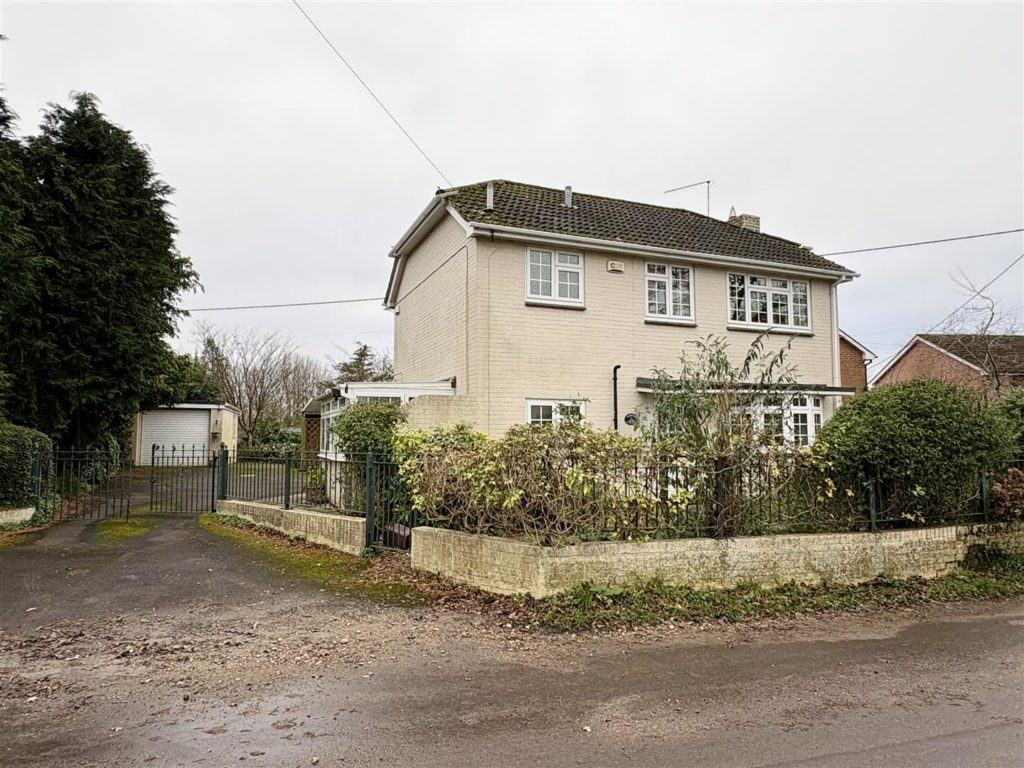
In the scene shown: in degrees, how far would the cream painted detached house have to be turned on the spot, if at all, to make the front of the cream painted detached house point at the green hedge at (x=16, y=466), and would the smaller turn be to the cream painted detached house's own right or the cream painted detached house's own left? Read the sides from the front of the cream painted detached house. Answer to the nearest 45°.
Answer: approximately 90° to the cream painted detached house's own right

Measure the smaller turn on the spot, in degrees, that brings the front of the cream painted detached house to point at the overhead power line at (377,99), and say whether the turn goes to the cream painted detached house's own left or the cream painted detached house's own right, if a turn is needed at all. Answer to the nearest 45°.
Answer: approximately 90° to the cream painted detached house's own right

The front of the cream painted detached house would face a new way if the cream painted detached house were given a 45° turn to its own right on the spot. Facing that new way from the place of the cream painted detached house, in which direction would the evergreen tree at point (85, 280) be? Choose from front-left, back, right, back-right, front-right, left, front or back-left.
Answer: right

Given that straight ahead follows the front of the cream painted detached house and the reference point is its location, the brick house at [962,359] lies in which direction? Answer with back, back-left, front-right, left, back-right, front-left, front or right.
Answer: left

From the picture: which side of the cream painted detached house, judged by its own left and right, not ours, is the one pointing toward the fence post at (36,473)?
right

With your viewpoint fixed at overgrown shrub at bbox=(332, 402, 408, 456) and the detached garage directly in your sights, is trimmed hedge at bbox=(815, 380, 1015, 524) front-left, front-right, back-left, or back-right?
back-right

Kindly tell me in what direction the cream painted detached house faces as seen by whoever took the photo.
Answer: facing the viewer and to the right of the viewer

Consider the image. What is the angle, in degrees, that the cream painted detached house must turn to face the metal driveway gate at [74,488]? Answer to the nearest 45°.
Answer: approximately 135° to its right

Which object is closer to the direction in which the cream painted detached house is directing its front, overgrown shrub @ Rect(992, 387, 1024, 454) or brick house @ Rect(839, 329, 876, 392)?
the overgrown shrub

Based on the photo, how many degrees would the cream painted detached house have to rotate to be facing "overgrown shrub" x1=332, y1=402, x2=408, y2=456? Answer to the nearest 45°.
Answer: approximately 90° to its right

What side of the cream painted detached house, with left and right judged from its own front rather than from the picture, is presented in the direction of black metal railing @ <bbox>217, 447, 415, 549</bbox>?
right

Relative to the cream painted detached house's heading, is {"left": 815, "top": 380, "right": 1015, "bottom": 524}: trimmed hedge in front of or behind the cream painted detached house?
in front

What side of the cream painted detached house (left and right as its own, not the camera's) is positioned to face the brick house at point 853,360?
left

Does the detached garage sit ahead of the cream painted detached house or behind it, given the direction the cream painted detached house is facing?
behind
